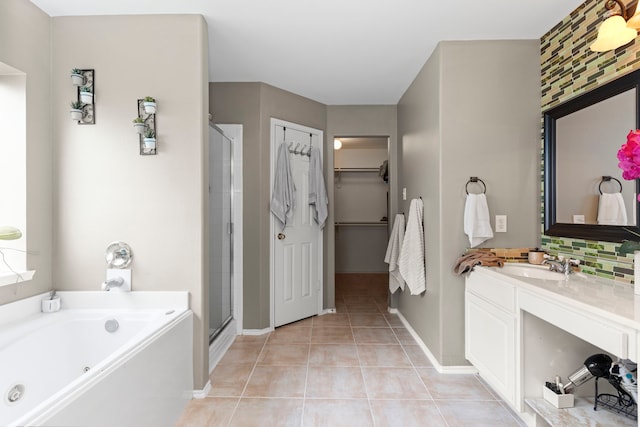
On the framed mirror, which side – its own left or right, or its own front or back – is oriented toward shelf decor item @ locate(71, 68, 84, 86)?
front

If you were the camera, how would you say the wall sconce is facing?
facing the viewer and to the left of the viewer

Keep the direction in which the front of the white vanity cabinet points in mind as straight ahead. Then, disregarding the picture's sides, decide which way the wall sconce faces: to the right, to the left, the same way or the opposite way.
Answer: the same way

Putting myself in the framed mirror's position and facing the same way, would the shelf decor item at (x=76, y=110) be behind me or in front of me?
in front

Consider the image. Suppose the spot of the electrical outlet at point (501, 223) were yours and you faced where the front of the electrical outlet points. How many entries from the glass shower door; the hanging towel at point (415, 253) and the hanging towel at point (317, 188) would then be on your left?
0

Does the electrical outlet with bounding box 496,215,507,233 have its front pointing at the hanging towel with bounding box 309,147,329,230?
no

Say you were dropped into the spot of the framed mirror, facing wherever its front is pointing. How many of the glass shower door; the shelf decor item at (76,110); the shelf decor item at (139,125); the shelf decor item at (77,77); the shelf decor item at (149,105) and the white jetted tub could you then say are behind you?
0

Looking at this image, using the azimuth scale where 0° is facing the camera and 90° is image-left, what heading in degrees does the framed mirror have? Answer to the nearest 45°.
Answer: approximately 45°

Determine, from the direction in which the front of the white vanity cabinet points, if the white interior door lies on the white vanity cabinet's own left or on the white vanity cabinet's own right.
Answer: on the white vanity cabinet's own right

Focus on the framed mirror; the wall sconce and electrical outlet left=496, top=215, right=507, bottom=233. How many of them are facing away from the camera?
0

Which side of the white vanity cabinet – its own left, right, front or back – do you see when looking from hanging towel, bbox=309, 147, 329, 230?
right
